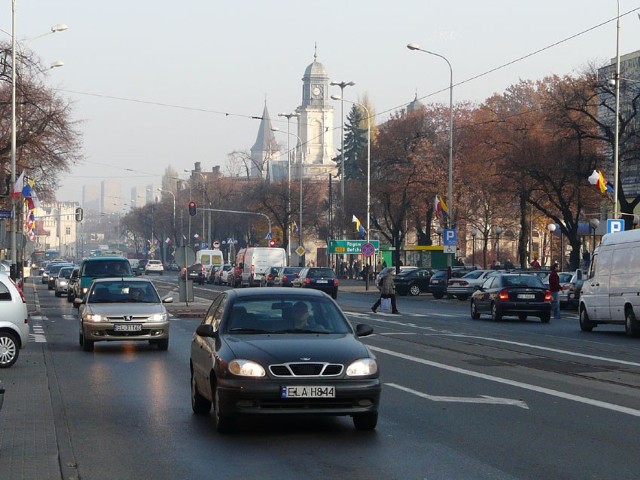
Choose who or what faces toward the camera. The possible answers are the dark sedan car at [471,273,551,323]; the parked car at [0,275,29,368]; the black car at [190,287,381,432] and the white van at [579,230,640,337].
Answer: the black car

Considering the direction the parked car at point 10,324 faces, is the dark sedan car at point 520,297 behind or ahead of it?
behind

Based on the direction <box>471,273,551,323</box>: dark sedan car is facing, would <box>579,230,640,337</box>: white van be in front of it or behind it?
behind

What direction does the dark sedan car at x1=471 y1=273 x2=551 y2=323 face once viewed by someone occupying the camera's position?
facing away from the viewer and to the left of the viewer

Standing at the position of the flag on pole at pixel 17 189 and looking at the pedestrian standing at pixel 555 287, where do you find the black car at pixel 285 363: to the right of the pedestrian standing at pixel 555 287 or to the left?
right

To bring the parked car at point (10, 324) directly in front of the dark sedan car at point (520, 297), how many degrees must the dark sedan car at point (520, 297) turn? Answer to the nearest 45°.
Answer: approximately 90° to its left

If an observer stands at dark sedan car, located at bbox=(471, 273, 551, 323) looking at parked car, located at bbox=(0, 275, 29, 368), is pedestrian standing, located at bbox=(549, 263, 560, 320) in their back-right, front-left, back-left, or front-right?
back-left
